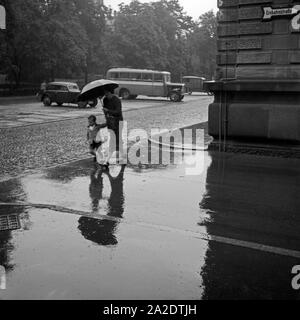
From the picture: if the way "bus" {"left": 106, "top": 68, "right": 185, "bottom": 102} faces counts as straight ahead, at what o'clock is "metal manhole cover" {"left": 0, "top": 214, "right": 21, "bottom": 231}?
The metal manhole cover is roughly at 3 o'clock from the bus.

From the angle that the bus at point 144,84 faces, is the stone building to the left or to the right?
on its right

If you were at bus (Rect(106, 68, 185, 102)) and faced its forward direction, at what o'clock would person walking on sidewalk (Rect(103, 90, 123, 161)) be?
The person walking on sidewalk is roughly at 3 o'clock from the bus.

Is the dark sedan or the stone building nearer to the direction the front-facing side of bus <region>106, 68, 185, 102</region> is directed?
the stone building

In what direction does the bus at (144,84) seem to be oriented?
to the viewer's right

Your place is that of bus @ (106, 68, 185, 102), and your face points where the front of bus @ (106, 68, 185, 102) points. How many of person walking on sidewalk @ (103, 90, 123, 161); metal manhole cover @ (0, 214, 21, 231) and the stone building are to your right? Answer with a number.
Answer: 3

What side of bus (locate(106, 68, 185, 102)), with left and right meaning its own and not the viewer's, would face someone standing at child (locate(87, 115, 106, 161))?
right
